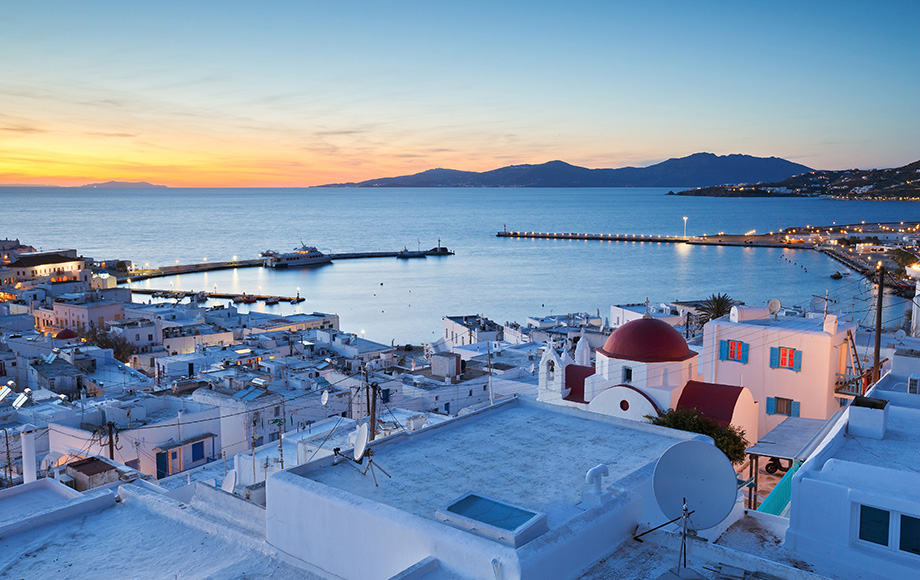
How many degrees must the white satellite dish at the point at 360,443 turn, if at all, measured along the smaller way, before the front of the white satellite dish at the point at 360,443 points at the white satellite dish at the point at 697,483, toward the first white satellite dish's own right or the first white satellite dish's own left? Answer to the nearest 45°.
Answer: approximately 90° to the first white satellite dish's own left

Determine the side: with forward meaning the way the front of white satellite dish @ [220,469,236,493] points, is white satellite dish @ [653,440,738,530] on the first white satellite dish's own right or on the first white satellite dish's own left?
on the first white satellite dish's own left

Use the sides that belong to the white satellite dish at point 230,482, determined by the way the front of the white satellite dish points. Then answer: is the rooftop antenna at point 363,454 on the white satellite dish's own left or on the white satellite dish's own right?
on the white satellite dish's own left

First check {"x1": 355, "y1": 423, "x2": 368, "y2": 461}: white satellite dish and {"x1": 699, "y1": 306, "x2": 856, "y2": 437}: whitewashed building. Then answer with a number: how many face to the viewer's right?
0

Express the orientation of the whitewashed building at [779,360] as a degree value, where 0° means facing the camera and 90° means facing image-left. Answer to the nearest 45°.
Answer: approximately 0°

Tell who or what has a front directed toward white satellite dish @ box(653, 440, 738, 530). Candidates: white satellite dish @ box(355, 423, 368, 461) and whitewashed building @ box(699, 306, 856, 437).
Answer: the whitewashed building

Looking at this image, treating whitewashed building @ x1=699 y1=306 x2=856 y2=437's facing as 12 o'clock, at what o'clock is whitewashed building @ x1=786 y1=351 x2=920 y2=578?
whitewashed building @ x1=786 y1=351 x2=920 y2=578 is roughly at 12 o'clock from whitewashed building @ x1=699 y1=306 x2=856 y2=437.

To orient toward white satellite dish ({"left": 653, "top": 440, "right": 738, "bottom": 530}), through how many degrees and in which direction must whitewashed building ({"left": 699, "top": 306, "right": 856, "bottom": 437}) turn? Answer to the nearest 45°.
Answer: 0° — it already faces it

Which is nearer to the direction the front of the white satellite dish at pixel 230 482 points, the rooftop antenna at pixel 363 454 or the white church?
the rooftop antenna

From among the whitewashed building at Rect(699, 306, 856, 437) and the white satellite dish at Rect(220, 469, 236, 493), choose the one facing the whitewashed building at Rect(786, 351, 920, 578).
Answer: the whitewashed building at Rect(699, 306, 856, 437)

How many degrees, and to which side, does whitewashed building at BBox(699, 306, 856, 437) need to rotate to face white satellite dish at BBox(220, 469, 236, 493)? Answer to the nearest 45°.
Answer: approximately 45° to its right

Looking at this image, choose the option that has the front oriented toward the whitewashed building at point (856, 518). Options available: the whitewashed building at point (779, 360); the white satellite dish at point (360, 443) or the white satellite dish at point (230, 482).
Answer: the whitewashed building at point (779, 360)
